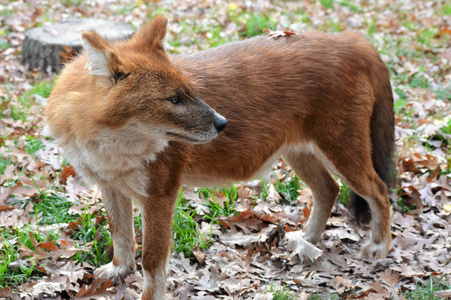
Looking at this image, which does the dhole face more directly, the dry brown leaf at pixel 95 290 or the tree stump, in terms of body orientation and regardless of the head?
the dry brown leaf

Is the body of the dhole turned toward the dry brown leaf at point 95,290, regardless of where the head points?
yes

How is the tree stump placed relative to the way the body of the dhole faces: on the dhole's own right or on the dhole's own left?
on the dhole's own right

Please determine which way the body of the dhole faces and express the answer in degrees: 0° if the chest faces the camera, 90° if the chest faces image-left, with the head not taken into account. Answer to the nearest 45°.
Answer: approximately 45°
